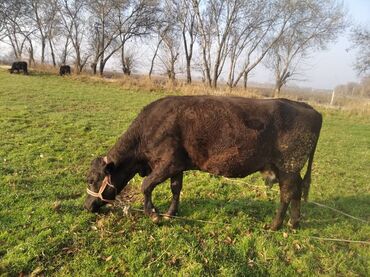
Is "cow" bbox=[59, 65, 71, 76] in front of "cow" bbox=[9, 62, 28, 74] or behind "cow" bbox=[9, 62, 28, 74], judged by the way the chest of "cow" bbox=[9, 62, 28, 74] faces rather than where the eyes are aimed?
behind

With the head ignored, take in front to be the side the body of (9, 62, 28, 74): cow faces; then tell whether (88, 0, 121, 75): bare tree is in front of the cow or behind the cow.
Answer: behind

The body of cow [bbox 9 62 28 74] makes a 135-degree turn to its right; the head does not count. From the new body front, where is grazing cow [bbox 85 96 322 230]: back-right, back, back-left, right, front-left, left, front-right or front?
back-right

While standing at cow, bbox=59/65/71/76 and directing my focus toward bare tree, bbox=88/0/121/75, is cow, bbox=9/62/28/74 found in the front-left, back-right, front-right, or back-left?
back-left

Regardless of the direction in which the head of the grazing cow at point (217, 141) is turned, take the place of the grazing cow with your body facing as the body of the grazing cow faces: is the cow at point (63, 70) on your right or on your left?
on your right

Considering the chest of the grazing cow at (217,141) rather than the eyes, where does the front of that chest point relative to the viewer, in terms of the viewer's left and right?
facing to the left of the viewer

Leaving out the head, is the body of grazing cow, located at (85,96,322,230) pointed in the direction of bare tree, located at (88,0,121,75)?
no

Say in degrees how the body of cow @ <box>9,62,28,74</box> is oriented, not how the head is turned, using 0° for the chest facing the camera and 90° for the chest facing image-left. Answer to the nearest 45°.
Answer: approximately 90°
